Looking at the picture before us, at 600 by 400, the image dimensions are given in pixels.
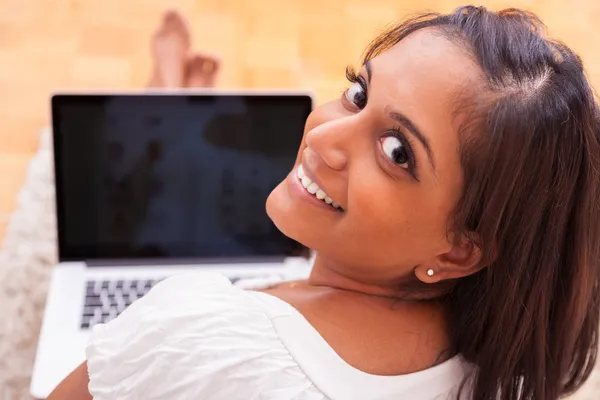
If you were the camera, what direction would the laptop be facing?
facing the viewer

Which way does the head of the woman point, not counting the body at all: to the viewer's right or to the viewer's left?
to the viewer's left
